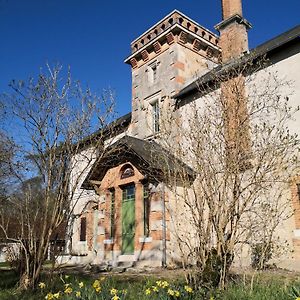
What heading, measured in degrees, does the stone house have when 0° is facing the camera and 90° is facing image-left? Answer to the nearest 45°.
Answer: approximately 45°
